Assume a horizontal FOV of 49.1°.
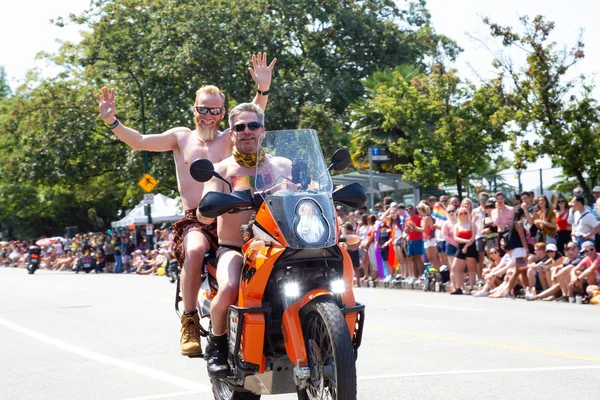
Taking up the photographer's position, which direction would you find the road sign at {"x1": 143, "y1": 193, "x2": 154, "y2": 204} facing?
facing the viewer

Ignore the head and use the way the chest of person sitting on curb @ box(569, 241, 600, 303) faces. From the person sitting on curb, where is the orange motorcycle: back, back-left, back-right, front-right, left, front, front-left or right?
front-left

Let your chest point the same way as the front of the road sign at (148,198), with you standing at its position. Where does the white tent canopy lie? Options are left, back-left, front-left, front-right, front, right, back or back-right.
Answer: back

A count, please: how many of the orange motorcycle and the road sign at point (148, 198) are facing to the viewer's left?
0

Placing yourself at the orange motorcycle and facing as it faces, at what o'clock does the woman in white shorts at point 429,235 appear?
The woman in white shorts is roughly at 8 o'clock from the orange motorcycle.

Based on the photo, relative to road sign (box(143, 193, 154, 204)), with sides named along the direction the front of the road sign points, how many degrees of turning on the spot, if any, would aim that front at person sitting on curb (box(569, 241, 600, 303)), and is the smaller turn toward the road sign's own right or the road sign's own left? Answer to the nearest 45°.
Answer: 0° — it already faces them

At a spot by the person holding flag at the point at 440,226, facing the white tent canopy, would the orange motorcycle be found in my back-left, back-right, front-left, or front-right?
back-left

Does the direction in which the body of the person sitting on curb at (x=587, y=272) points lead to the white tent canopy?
no

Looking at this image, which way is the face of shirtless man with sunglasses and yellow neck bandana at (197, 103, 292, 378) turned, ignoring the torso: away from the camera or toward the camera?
toward the camera

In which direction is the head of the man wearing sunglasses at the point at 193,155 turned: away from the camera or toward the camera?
toward the camera

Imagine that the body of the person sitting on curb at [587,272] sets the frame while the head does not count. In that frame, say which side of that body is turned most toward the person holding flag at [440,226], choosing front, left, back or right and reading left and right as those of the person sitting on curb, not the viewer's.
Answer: right

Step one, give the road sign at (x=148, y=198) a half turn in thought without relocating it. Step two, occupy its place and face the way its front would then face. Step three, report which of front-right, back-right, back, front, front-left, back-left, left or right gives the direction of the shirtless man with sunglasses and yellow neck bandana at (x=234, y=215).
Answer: back

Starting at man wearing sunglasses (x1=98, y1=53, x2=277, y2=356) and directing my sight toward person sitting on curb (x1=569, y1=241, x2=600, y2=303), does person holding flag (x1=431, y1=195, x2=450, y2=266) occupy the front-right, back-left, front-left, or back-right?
front-left

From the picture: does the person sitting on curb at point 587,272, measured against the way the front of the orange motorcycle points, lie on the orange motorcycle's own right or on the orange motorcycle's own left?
on the orange motorcycle's own left

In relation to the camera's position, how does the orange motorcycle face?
facing the viewer and to the right of the viewer
